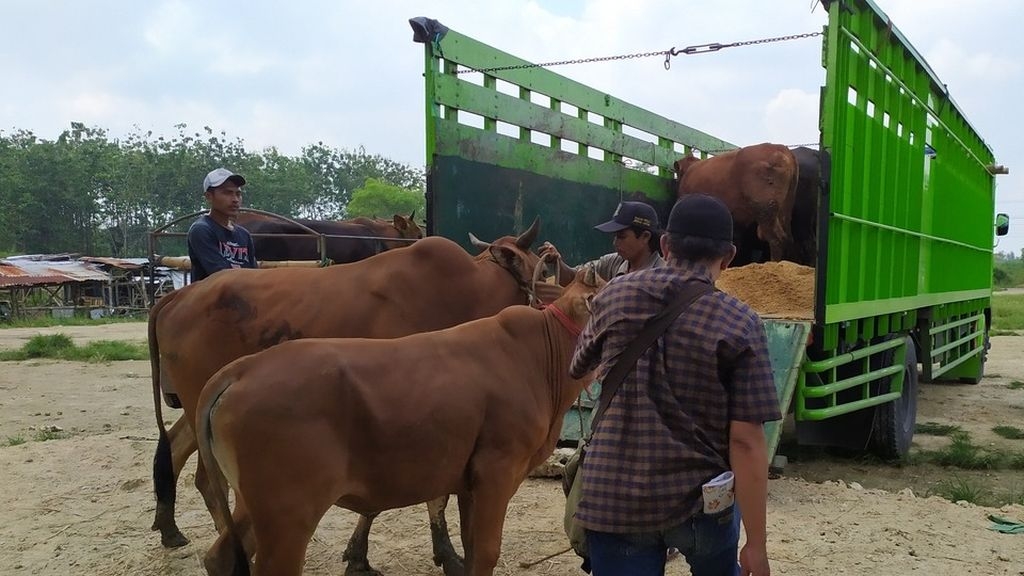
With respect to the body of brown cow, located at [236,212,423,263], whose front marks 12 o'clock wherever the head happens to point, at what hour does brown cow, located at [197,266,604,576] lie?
brown cow, located at [197,266,604,576] is roughly at 3 o'clock from brown cow, located at [236,212,423,263].

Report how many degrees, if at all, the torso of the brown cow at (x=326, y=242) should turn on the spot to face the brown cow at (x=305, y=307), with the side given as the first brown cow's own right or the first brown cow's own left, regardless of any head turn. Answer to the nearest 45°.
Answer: approximately 90° to the first brown cow's own right

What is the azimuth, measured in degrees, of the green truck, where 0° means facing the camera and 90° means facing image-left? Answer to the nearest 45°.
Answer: approximately 225°

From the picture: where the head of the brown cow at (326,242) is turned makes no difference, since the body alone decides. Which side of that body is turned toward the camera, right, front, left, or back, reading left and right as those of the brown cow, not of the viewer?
right

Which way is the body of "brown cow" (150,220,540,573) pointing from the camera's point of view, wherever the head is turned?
to the viewer's right

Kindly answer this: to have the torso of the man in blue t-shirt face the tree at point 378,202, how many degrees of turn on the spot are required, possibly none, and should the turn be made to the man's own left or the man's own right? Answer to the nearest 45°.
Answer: approximately 135° to the man's own left

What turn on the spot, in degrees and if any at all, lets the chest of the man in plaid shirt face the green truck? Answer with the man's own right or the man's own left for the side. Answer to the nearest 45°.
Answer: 0° — they already face it

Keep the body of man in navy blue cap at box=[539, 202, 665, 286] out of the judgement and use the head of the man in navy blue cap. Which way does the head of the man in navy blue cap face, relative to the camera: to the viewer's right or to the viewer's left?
to the viewer's left

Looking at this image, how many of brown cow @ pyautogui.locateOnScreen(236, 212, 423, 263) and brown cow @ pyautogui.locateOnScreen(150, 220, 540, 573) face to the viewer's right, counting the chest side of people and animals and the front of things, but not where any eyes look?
2

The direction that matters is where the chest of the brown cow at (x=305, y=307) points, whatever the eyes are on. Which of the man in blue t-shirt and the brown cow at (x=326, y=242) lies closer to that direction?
the brown cow

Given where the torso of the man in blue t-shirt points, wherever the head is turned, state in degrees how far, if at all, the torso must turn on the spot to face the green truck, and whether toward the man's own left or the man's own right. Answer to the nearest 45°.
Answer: approximately 45° to the man's own left

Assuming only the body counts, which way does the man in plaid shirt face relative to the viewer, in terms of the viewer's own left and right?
facing away from the viewer

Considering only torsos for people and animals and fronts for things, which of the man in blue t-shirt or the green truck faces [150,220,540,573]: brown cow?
the man in blue t-shirt

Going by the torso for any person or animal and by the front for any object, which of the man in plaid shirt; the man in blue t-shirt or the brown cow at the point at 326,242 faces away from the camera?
the man in plaid shirt

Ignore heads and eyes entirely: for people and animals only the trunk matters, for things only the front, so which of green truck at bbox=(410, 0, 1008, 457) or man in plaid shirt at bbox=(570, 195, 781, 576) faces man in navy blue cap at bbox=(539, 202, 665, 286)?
the man in plaid shirt

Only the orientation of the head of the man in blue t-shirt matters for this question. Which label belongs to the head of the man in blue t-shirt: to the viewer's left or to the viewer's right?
to the viewer's right
